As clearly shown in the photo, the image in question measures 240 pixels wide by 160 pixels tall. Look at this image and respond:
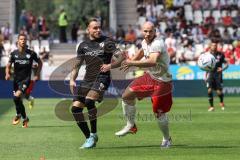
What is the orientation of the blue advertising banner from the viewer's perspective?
toward the camera

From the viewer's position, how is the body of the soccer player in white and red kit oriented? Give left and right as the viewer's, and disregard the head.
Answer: facing the viewer and to the left of the viewer

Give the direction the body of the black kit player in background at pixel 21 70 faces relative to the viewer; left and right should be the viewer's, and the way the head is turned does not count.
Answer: facing the viewer

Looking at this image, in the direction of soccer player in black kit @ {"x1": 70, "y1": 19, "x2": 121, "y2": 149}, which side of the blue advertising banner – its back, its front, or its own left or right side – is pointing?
front

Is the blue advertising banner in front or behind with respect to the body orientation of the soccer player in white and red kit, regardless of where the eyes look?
behind

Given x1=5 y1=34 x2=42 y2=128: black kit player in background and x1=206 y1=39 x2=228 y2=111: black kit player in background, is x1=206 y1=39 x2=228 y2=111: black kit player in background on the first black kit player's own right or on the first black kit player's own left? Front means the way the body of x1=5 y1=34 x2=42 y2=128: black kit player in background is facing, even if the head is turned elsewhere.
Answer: on the first black kit player's own left

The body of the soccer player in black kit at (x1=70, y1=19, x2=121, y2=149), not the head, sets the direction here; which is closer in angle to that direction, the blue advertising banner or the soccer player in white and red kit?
the soccer player in white and red kit

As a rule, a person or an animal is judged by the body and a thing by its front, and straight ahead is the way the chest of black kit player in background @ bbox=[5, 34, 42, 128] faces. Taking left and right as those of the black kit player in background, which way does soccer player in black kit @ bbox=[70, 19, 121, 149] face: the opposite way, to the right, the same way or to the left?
the same way

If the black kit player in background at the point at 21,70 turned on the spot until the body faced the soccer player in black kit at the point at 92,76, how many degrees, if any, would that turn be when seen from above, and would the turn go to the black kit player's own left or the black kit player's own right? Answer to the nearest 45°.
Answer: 0° — they already face them

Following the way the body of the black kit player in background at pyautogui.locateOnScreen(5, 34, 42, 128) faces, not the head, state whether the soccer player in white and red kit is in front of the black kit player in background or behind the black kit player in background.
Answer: in front
